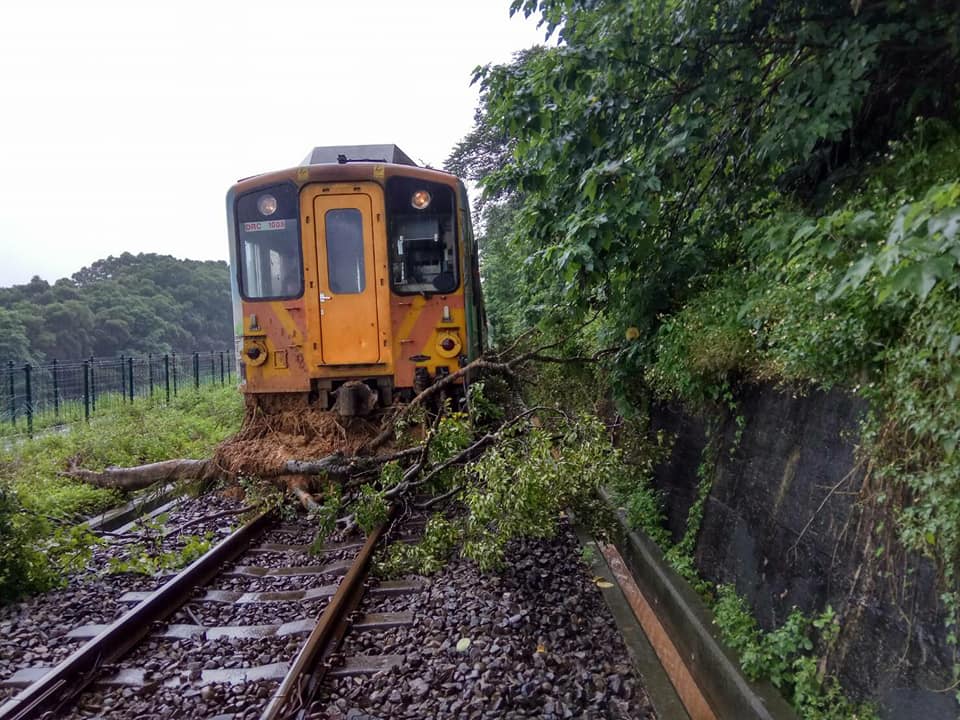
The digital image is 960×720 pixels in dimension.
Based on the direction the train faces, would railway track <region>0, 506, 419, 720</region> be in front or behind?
in front

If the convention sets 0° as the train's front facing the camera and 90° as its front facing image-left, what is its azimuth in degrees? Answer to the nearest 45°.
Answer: approximately 0°

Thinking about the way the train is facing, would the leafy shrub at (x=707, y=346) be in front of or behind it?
in front
